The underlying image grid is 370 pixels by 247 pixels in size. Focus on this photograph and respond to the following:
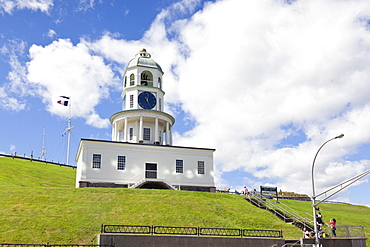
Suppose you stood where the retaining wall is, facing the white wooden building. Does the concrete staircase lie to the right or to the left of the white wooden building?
right

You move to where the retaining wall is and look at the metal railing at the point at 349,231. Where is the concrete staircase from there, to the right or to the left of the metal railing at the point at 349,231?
left

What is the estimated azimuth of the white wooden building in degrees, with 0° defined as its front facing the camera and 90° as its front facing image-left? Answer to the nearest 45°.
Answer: approximately 0°

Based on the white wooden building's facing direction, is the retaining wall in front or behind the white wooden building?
in front

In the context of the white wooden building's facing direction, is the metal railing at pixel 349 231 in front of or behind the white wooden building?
in front

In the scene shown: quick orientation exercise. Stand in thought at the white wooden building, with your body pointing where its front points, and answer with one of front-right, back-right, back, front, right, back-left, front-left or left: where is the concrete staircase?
front-left

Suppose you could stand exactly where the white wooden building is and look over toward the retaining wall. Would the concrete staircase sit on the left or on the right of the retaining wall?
left

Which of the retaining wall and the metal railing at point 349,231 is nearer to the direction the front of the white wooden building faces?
the retaining wall

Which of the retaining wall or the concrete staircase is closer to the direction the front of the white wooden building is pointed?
the retaining wall
